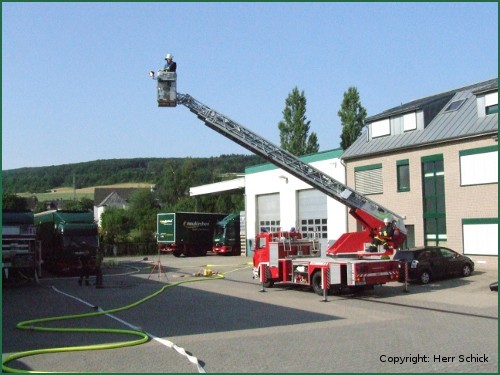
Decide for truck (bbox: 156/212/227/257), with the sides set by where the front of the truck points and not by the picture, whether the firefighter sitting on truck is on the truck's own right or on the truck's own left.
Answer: on the truck's own right

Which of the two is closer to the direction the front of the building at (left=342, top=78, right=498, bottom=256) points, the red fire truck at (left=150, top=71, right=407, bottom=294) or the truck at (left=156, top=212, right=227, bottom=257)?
the red fire truck

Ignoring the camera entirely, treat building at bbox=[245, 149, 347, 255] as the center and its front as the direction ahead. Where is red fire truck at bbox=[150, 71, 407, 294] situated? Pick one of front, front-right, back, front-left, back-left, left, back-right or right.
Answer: front-left

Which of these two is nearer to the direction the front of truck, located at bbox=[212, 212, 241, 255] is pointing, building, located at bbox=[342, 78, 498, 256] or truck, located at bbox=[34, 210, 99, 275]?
the truck

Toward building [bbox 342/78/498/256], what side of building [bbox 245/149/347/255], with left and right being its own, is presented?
left

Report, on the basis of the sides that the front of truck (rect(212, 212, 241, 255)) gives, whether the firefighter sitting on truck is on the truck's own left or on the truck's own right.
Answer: on the truck's own left

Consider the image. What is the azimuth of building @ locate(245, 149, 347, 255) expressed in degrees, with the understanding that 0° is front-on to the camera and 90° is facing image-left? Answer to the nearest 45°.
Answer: approximately 45°

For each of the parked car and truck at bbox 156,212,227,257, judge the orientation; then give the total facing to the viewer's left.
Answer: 0

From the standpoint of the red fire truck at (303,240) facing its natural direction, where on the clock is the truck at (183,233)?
The truck is roughly at 1 o'clock from the red fire truck.

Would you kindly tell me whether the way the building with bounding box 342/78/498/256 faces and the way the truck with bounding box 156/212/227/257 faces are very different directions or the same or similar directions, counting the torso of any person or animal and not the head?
very different directions

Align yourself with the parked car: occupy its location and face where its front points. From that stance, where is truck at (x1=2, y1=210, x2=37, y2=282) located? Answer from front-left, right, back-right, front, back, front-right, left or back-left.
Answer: back-left

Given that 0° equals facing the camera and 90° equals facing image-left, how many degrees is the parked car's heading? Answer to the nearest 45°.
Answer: approximately 225°
